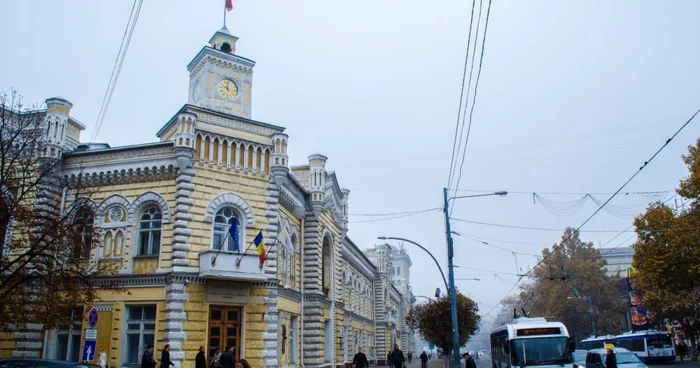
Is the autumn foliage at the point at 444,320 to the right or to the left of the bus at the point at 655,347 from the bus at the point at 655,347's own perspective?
on its right

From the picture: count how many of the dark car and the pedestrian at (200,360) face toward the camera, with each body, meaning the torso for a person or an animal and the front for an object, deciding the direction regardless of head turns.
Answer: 1

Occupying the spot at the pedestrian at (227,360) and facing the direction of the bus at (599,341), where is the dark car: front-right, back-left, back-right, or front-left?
back-right

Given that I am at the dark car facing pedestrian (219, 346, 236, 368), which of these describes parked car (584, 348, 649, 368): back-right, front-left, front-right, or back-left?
front-right

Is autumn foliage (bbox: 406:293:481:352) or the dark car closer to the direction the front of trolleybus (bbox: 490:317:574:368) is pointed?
the dark car

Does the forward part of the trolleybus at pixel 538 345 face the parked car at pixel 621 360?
no

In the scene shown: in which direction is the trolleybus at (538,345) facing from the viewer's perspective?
toward the camera
